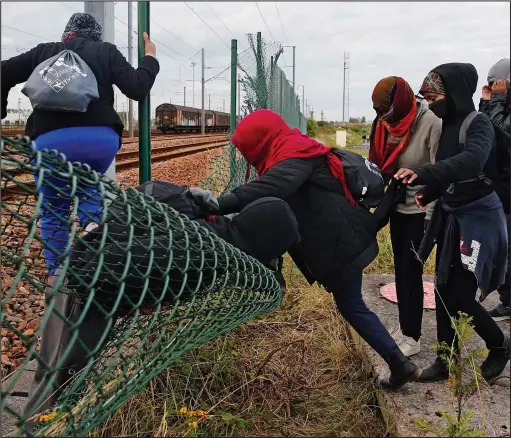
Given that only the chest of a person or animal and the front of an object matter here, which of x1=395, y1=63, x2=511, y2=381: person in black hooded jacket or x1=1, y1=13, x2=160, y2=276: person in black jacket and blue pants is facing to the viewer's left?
x1=395, y1=63, x2=511, y2=381: person in black hooded jacket

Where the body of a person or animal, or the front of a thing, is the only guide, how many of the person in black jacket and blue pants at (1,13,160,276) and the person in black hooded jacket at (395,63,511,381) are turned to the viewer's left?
1

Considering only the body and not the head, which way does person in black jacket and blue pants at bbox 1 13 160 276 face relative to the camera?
away from the camera

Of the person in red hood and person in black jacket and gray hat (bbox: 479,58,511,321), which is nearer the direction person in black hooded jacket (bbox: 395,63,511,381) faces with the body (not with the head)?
the person in red hood

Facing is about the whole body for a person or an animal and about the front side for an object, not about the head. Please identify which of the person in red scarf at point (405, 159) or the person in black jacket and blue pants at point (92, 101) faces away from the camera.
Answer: the person in black jacket and blue pants

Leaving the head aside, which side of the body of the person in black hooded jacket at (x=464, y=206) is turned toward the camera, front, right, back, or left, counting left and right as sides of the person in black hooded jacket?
left

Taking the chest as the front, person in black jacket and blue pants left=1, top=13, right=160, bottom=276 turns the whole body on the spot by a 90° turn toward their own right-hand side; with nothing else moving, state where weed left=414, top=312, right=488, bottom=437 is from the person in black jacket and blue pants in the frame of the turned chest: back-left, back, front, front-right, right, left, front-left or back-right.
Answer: front-right

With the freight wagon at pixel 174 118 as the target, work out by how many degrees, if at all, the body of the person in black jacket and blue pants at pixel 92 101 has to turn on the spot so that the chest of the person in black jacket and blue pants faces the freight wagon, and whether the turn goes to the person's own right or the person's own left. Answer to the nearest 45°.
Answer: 0° — they already face it

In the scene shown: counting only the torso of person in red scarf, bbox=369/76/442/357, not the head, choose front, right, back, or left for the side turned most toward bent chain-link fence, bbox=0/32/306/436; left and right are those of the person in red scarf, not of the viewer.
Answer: front

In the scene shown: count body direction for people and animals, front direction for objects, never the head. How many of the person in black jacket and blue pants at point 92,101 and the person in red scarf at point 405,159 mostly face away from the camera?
1

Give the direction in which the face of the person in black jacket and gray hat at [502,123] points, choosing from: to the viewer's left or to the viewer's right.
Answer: to the viewer's left

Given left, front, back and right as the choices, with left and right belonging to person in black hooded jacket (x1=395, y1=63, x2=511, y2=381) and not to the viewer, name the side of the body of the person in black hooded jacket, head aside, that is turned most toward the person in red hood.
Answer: front

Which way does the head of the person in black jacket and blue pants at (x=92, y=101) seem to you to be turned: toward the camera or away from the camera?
away from the camera

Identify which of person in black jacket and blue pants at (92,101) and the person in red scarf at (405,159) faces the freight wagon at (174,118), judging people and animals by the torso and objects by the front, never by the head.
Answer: the person in black jacket and blue pants
